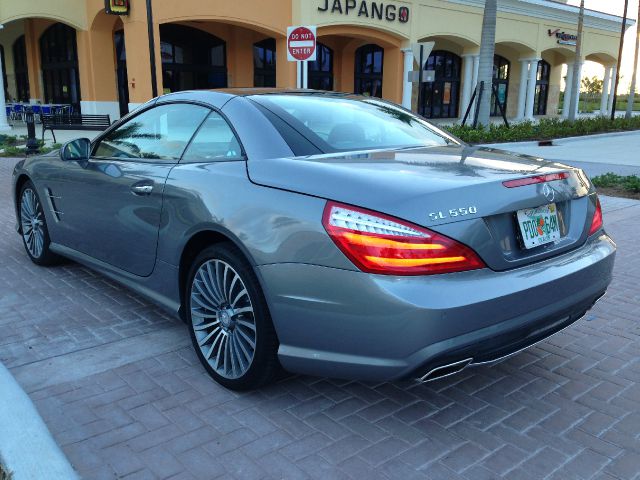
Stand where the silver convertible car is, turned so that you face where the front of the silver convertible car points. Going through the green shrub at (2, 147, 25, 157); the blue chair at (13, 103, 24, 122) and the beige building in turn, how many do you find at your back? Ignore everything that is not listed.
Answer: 0

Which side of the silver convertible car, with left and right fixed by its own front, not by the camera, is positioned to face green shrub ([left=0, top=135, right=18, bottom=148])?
front

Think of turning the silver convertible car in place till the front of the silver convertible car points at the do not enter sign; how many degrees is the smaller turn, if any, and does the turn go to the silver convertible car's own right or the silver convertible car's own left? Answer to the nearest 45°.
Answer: approximately 45° to the silver convertible car's own right

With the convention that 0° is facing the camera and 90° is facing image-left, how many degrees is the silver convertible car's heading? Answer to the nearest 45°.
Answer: approximately 135°

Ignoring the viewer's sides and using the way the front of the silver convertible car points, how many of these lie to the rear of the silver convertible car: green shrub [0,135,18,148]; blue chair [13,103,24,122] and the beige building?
0

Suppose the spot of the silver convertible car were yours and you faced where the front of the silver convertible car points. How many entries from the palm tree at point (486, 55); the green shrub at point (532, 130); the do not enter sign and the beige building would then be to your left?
0

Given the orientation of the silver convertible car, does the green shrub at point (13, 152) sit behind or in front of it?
in front

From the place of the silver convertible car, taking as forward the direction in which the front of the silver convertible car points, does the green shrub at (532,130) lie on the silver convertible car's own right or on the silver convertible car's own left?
on the silver convertible car's own right

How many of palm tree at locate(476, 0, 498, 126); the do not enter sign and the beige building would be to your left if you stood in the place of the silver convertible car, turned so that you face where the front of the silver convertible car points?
0

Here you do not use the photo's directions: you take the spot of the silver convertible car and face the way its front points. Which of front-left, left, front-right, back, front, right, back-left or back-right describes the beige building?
front-right

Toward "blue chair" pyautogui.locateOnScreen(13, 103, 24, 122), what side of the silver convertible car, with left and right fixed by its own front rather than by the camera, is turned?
front
